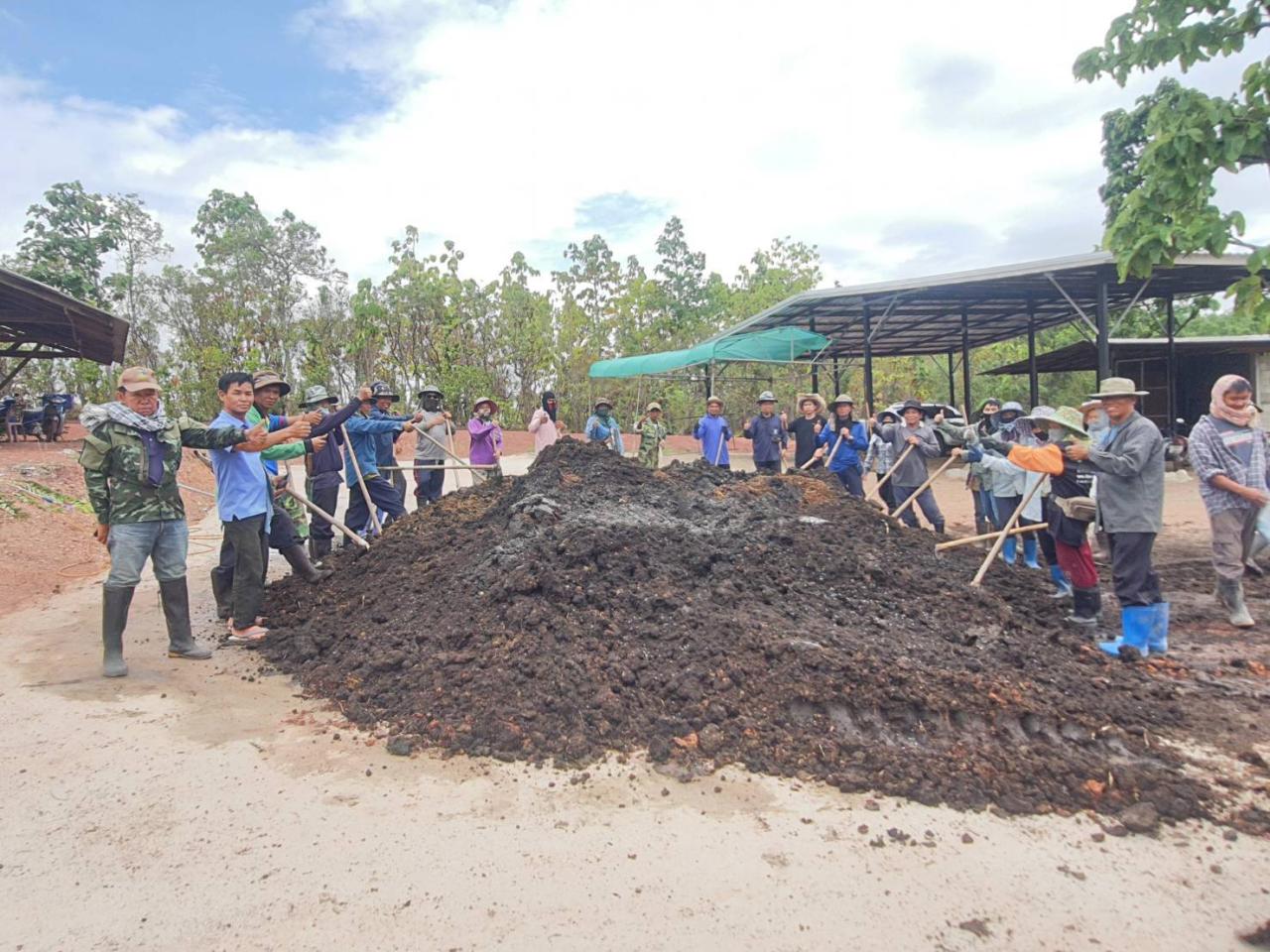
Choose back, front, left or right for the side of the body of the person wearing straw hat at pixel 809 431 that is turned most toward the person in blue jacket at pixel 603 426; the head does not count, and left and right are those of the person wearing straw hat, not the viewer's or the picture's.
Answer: right

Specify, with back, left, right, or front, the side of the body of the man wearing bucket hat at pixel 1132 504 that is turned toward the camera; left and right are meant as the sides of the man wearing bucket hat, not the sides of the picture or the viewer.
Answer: left

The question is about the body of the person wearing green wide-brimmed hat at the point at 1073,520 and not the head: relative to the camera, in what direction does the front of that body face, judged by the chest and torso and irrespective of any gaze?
to the viewer's left

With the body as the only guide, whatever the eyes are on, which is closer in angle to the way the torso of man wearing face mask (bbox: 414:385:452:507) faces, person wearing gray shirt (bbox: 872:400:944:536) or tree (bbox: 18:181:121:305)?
the person wearing gray shirt

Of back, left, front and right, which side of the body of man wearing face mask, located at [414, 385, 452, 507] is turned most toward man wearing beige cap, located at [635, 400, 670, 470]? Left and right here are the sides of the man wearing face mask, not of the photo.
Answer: left

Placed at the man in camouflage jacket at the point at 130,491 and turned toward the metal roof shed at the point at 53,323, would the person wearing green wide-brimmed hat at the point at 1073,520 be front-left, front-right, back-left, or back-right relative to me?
back-right

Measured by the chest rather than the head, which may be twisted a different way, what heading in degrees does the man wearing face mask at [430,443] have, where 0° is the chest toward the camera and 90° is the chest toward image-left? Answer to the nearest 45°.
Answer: approximately 315°

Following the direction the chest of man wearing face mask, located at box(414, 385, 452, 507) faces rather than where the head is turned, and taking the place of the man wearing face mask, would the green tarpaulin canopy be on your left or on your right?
on your left
